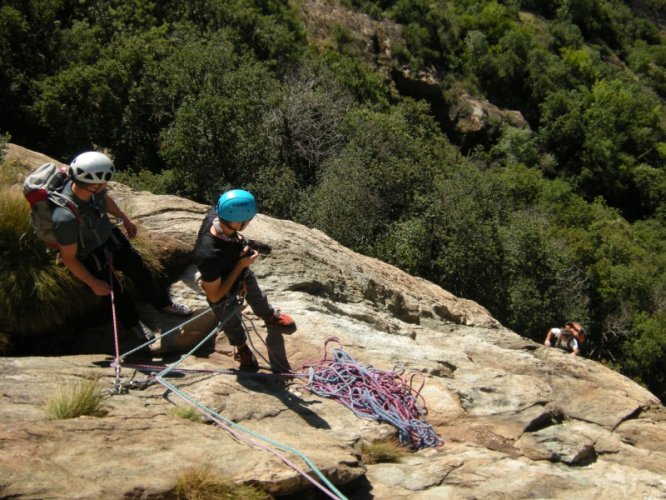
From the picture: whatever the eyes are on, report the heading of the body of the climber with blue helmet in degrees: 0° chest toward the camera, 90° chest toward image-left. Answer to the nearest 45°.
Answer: approximately 315°

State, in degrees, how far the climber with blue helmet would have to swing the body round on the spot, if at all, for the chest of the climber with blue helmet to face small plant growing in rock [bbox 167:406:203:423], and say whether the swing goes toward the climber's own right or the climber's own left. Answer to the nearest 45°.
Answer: approximately 45° to the climber's own right

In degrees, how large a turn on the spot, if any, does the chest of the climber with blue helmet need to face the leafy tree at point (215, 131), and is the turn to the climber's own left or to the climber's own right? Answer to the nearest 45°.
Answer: approximately 135° to the climber's own left

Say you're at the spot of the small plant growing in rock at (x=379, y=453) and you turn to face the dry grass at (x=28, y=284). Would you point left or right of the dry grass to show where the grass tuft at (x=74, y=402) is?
left

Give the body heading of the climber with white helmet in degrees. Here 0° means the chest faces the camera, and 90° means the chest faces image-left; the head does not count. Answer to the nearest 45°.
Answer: approximately 315°
